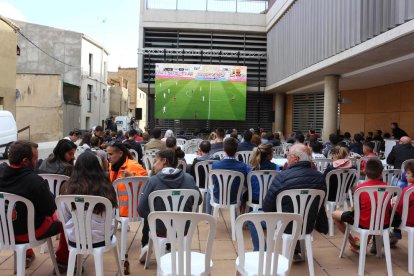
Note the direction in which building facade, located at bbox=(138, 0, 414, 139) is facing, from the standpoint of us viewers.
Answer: facing the viewer and to the left of the viewer

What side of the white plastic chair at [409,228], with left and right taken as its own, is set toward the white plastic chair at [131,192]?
left

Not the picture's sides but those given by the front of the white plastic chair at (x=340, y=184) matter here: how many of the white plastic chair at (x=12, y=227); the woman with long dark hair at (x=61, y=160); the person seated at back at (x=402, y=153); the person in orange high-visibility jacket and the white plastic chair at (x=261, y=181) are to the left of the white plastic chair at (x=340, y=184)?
4

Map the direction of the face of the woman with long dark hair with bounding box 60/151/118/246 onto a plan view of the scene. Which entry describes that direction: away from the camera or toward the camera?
away from the camera

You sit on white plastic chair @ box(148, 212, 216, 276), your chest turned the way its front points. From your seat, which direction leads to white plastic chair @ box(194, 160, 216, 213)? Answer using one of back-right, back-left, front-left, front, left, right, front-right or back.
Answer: front

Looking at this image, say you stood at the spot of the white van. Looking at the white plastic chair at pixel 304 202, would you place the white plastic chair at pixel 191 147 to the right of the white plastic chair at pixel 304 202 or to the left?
left

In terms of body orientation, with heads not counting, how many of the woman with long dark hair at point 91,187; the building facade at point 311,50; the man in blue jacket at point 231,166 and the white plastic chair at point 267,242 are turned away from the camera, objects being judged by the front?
3

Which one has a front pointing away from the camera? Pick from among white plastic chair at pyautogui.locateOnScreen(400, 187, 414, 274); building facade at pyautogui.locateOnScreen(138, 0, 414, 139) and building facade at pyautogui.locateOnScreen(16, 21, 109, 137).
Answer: the white plastic chair

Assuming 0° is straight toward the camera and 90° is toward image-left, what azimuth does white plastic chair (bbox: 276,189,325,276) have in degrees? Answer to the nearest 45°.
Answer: approximately 180°

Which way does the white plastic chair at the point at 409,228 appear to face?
away from the camera

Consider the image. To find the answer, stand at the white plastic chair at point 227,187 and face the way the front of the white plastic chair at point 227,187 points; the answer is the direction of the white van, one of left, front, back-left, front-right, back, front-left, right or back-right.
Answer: front-left

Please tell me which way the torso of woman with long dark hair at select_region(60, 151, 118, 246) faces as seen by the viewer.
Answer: away from the camera

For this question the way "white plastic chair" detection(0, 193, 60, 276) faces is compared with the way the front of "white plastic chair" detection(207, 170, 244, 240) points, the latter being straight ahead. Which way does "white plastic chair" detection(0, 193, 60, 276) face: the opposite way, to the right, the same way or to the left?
the same way
